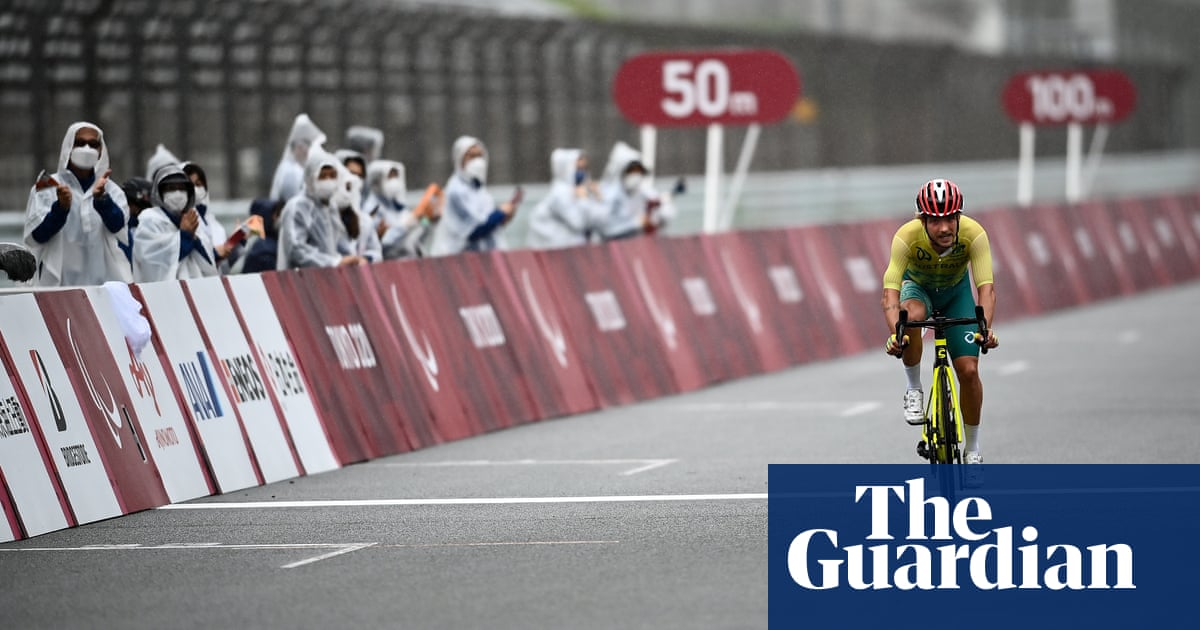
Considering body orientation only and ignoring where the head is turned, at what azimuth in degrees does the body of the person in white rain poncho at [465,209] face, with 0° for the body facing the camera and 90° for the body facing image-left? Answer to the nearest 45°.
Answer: approximately 315°

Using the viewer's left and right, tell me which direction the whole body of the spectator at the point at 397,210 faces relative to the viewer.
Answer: facing the viewer and to the right of the viewer

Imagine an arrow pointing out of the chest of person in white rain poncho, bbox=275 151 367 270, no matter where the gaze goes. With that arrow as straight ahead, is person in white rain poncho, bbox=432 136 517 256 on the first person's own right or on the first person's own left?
on the first person's own left

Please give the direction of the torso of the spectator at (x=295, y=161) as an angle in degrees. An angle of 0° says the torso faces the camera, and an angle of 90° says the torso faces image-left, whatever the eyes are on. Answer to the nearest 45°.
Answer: approximately 315°

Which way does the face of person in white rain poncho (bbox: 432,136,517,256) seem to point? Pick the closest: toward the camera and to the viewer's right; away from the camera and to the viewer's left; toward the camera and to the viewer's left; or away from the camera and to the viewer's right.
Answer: toward the camera and to the viewer's right

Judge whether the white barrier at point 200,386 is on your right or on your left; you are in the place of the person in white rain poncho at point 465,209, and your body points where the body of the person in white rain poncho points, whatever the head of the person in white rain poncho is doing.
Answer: on your right

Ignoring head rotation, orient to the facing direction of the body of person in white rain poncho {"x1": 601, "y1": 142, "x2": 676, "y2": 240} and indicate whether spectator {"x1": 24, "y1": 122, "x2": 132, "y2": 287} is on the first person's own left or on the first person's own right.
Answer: on the first person's own right

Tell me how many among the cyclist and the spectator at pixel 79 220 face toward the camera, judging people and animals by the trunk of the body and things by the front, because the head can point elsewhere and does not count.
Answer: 2
